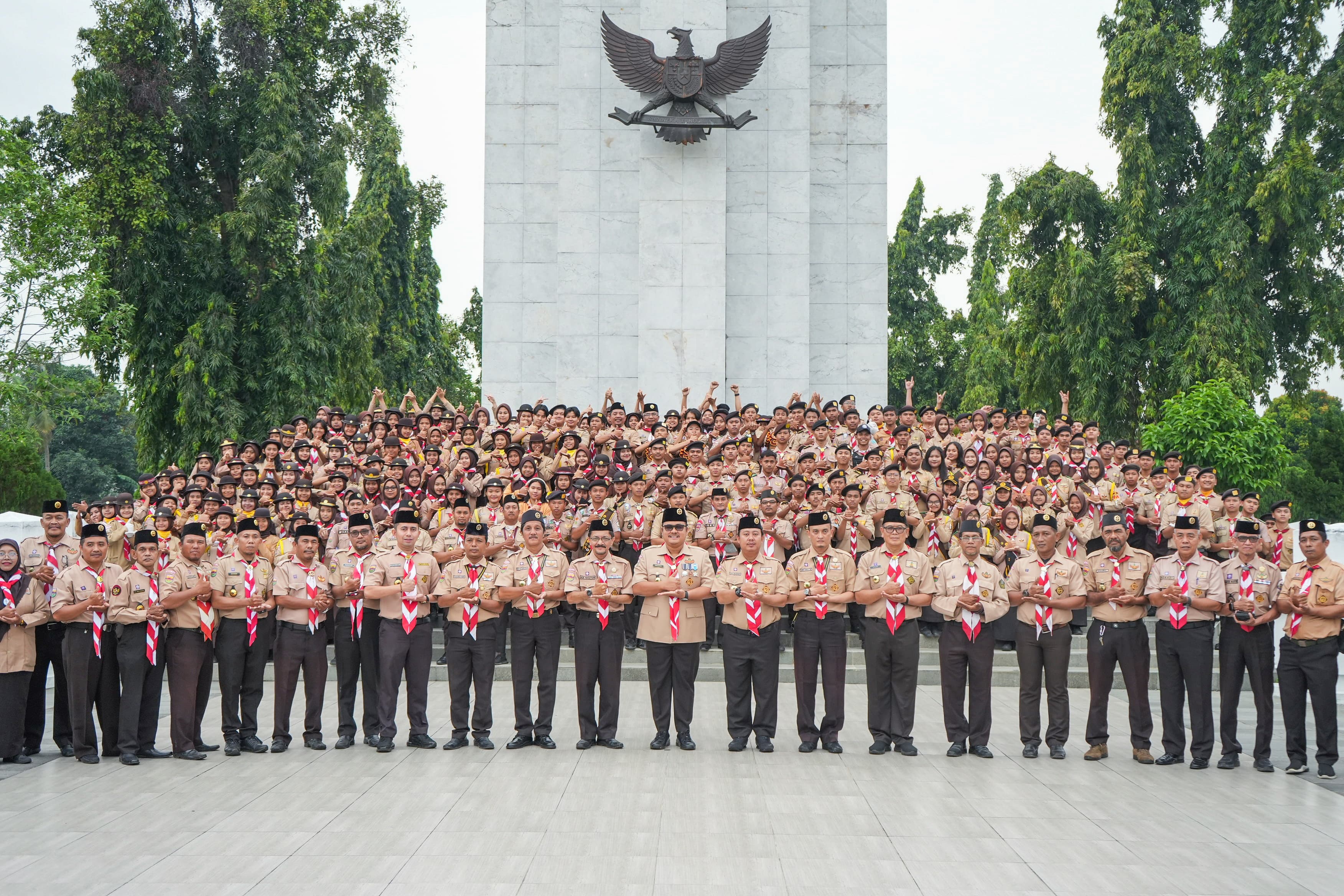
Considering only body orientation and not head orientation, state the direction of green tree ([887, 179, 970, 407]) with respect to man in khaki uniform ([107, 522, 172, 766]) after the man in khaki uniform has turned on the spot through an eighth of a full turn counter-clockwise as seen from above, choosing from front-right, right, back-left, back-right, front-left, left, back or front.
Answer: front-left

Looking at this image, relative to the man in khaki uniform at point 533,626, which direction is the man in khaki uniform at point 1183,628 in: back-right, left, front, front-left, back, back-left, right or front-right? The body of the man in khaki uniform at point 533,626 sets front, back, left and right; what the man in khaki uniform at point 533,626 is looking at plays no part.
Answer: left

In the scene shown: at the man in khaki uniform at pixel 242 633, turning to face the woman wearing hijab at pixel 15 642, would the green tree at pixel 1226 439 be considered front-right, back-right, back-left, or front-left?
back-right

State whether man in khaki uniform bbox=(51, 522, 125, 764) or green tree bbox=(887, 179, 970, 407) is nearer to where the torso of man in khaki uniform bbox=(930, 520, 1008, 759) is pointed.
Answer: the man in khaki uniform

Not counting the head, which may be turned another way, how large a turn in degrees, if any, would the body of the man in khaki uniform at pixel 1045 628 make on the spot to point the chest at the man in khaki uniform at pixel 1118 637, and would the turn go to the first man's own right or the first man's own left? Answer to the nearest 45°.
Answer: approximately 90° to the first man's own left

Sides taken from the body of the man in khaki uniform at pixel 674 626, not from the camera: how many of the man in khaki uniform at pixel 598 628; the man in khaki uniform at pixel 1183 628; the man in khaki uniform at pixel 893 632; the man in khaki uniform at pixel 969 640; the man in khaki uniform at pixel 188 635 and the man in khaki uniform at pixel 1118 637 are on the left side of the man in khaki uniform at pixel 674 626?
4

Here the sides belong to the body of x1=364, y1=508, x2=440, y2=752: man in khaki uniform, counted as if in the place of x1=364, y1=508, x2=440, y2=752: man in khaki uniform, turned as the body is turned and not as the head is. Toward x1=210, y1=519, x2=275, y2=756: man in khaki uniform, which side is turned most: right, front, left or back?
right

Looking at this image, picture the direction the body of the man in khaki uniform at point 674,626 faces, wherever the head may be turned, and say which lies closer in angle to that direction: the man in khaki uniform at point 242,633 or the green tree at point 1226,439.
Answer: the man in khaki uniform

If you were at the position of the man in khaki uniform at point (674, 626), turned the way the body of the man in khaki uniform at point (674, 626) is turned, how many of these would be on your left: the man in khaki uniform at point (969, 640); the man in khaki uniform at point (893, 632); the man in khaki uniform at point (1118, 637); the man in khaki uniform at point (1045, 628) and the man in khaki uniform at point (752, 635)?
5

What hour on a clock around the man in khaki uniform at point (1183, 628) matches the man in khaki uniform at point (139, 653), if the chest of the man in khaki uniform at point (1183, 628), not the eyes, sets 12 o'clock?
the man in khaki uniform at point (139, 653) is roughly at 2 o'clock from the man in khaki uniform at point (1183, 628).

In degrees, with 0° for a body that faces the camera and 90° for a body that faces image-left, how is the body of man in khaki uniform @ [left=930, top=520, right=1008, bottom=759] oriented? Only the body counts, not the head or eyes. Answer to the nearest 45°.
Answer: approximately 0°

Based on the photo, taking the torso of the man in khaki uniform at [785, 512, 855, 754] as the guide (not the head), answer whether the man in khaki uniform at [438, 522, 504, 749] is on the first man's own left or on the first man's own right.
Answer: on the first man's own right
